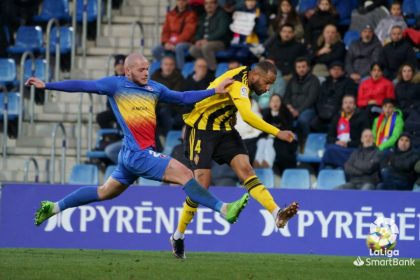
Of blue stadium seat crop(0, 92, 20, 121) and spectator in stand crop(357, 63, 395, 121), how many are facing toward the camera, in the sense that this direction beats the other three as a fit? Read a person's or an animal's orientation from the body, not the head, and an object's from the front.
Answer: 2

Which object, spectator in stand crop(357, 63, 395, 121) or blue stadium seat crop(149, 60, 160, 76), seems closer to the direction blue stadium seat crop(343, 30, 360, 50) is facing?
the spectator in stand

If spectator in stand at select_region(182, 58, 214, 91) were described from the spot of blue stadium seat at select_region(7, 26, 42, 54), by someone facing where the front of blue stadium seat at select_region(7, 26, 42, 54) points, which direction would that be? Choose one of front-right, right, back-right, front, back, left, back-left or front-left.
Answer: left

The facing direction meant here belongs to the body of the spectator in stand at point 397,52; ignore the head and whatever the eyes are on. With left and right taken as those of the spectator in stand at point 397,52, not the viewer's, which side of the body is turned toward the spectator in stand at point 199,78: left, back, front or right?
right

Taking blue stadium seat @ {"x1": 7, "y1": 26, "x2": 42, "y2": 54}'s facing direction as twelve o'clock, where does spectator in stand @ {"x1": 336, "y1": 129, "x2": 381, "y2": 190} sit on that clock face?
The spectator in stand is roughly at 9 o'clock from the blue stadium seat.

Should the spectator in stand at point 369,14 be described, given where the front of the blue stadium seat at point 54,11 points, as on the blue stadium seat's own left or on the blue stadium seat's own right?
on the blue stadium seat's own left

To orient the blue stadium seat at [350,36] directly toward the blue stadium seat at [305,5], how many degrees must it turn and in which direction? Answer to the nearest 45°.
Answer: approximately 135° to its right

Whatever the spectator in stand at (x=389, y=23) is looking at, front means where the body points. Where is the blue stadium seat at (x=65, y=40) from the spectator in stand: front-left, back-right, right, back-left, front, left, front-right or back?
right
